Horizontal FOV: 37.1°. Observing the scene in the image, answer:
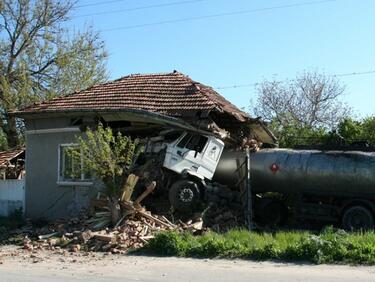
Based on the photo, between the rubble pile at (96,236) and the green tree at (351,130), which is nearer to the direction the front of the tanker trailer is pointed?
the rubble pile

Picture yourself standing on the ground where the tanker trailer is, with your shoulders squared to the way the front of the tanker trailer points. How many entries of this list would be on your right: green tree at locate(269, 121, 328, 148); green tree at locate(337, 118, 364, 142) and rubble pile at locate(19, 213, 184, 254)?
2

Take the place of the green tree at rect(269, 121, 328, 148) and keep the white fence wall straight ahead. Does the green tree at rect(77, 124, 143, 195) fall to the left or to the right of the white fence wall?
left

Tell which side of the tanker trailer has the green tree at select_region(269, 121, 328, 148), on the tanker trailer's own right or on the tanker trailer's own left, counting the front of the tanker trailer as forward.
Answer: on the tanker trailer's own right

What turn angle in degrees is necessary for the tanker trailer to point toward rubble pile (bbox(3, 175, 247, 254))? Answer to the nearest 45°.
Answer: approximately 45° to its left

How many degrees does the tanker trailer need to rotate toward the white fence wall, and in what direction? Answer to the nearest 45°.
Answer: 0° — it already faces it

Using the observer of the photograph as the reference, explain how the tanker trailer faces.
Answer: facing to the left of the viewer

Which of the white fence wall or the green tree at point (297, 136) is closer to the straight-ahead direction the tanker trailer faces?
the white fence wall

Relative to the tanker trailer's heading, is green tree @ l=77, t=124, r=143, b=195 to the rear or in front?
in front

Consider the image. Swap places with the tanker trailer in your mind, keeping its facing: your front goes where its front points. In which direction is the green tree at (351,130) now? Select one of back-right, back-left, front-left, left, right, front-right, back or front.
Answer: right

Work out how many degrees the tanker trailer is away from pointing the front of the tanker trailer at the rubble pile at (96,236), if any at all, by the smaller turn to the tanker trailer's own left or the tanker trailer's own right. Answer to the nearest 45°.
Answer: approximately 45° to the tanker trailer's own left

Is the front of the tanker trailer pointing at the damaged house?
yes
